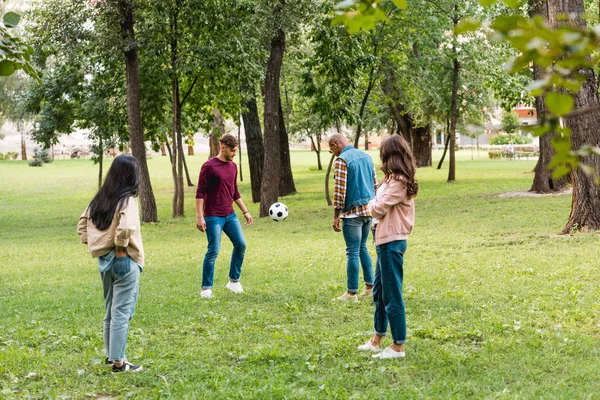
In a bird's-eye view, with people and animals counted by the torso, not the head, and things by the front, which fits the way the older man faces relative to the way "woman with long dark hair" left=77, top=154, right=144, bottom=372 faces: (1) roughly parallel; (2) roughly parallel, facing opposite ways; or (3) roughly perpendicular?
roughly perpendicular

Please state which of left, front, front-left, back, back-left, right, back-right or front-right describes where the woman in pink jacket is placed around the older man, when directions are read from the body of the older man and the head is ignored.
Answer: back-left

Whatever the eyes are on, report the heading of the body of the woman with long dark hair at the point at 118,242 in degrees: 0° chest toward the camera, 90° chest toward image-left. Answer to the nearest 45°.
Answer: approximately 225°

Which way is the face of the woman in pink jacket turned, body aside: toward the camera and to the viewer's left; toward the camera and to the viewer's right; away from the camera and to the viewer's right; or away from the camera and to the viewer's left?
away from the camera and to the viewer's left

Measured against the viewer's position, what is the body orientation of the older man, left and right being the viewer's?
facing away from the viewer and to the left of the viewer

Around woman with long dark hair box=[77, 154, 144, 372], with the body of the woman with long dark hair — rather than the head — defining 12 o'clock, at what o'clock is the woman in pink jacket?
The woman in pink jacket is roughly at 2 o'clock from the woman with long dark hair.

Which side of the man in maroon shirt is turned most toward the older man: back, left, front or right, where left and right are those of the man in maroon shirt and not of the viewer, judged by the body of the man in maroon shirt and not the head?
front

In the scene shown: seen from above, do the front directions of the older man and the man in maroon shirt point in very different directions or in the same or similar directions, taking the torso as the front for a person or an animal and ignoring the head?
very different directions

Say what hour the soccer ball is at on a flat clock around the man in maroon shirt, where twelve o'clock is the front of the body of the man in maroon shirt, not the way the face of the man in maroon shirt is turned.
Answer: The soccer ball is roughly at 8 o'clock from the man in maroon shirt.

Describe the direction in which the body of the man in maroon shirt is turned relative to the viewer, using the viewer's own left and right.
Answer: facing the viewer and to the right of the viewer
